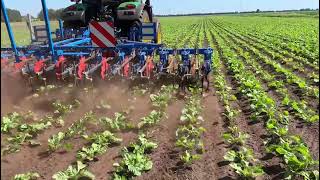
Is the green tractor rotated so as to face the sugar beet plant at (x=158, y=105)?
no

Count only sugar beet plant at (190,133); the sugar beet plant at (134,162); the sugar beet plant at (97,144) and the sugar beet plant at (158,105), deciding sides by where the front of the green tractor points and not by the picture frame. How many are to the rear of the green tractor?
4

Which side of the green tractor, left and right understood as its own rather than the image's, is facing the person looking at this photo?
back

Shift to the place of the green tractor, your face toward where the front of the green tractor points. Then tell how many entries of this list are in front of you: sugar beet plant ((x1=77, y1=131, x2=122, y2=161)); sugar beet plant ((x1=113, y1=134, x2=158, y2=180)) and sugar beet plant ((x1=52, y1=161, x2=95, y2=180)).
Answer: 0

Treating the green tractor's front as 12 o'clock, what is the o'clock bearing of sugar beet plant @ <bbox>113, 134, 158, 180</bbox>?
The sugar beet plant is roughly at 6 o'clock from the green tractor.

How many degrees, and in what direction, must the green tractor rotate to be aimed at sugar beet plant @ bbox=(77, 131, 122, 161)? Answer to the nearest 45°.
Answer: approximately 180°

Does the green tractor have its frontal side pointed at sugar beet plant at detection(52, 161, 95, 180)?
no
